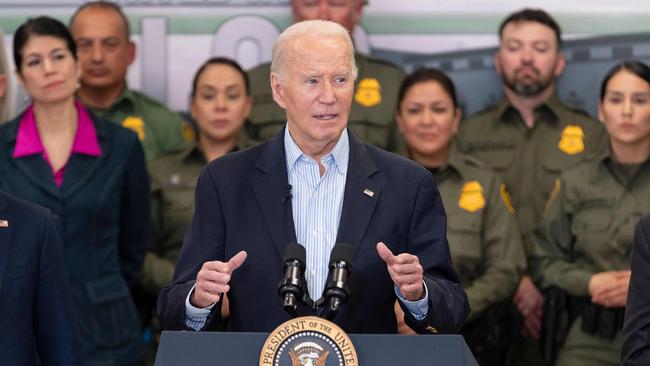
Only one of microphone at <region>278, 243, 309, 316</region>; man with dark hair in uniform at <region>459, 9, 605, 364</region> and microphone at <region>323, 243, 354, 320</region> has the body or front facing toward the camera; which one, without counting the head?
the man with dark hair in uniform

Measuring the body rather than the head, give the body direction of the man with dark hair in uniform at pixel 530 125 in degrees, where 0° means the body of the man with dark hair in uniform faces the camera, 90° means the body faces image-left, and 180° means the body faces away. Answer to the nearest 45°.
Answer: approximately 0°

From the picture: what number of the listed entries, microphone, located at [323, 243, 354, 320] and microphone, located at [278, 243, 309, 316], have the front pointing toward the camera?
0

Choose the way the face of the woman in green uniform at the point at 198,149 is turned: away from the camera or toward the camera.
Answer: toward the camera

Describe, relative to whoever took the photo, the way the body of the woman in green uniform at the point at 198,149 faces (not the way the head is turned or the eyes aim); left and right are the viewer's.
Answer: facing the viewer

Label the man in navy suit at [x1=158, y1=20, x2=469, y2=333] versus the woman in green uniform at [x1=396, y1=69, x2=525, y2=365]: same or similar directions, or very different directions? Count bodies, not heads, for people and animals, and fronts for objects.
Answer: same or similar directions

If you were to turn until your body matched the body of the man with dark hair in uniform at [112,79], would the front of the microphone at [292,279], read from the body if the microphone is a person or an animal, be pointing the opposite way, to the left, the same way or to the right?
the opposite way

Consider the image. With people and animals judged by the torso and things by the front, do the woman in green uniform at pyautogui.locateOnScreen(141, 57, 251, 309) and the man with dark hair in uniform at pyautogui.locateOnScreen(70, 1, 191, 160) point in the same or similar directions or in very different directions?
same or similar directions

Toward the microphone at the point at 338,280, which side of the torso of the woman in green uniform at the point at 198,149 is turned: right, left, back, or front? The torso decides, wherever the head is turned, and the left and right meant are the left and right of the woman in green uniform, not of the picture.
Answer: front

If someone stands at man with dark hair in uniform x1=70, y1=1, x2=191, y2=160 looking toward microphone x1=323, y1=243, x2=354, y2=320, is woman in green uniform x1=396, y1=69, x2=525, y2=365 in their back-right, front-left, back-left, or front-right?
front-left

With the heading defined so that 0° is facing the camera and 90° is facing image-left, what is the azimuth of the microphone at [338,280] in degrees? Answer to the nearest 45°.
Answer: approximately 180°

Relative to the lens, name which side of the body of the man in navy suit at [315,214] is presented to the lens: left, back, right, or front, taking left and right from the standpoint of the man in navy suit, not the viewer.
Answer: front

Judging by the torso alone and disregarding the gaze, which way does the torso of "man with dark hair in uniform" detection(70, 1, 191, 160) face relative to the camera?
toward the camera

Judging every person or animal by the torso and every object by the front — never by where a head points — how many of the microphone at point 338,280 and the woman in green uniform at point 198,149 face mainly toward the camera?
1

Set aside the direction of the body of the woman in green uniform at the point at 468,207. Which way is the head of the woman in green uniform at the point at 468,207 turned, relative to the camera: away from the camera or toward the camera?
toward the camera

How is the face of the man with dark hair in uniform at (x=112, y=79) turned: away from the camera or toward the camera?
toward the camera

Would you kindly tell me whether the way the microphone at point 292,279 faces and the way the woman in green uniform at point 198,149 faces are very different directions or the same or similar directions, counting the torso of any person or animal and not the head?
very different directions

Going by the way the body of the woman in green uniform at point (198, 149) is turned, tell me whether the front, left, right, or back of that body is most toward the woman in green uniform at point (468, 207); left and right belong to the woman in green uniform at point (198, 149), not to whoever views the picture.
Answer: left
